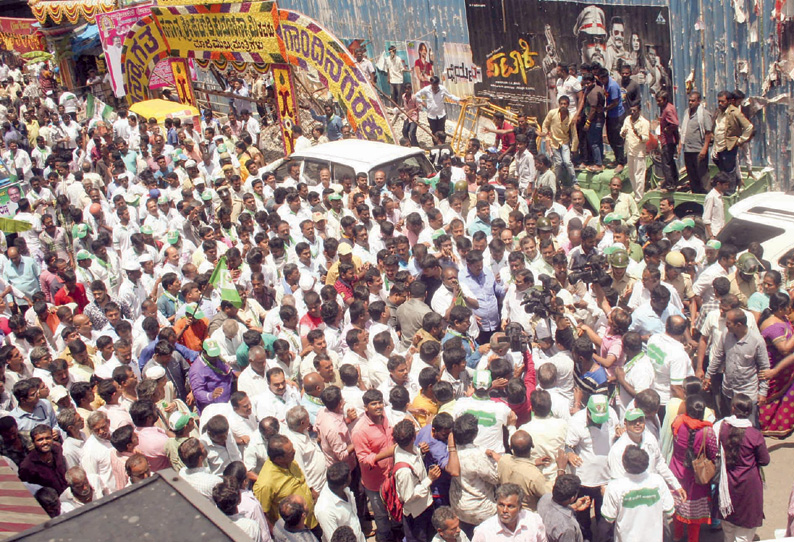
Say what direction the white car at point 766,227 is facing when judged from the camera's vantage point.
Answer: facing the viewer and to the left of the viewer

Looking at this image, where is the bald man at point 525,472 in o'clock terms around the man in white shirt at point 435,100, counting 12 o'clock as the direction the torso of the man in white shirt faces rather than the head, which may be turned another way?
The bald man is roughly at 12 o'clock from the man in white shirt.

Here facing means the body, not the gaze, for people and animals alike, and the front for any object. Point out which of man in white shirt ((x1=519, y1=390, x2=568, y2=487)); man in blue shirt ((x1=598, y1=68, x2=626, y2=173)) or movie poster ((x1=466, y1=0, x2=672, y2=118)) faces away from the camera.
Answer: the man in white shirt

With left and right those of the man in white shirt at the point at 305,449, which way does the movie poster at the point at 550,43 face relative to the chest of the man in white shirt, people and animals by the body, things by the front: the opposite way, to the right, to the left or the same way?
the opposite way

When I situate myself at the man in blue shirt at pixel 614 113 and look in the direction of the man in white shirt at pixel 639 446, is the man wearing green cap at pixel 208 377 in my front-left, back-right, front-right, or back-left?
front-right

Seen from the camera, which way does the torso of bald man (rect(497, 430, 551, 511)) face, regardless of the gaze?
away from the camera

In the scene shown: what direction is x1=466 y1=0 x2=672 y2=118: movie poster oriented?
toward the camera

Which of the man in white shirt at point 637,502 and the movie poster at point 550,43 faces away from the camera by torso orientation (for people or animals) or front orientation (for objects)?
the man in white shirt

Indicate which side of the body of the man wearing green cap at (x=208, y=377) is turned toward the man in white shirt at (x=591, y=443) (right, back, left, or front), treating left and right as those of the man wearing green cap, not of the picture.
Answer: front

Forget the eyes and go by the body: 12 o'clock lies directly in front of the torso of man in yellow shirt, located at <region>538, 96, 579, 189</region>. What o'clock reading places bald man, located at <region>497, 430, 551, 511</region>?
The bald man is roughly at 12 o'clock from the man in yellow shirt.

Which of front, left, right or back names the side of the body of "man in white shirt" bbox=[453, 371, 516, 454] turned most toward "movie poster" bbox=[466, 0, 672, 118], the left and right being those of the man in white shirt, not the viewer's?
front

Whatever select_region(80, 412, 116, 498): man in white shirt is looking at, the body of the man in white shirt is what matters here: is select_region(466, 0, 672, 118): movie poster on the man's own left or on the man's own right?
on the man's own left

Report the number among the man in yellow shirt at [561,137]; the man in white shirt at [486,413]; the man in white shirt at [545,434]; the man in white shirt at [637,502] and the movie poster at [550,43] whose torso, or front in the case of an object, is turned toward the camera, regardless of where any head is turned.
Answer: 2

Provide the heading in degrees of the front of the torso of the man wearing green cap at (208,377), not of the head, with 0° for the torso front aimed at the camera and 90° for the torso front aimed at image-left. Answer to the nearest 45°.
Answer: approximately 315°

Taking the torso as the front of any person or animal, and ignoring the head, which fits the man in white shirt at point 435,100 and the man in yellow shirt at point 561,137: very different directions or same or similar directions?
same or similar directions

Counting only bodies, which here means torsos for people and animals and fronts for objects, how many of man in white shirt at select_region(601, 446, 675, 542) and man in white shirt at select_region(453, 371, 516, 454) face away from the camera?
2

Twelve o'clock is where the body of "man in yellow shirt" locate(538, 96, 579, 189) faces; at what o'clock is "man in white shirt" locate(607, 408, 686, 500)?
The man in white shirt is roughly at 12 o'clock from the man in yellow shirt.

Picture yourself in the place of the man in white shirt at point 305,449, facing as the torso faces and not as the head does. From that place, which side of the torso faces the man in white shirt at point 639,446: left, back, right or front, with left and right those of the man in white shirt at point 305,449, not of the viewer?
right

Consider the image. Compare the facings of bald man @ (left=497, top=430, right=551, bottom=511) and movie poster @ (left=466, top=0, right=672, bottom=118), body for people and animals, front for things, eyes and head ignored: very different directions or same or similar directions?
very different directions

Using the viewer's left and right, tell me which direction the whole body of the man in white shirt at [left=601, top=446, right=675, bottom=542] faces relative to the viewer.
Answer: facing away from the viewer

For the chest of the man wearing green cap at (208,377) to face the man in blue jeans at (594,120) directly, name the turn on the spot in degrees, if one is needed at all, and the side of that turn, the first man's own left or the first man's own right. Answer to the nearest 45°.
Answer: approximately 90° to the first man's own left
